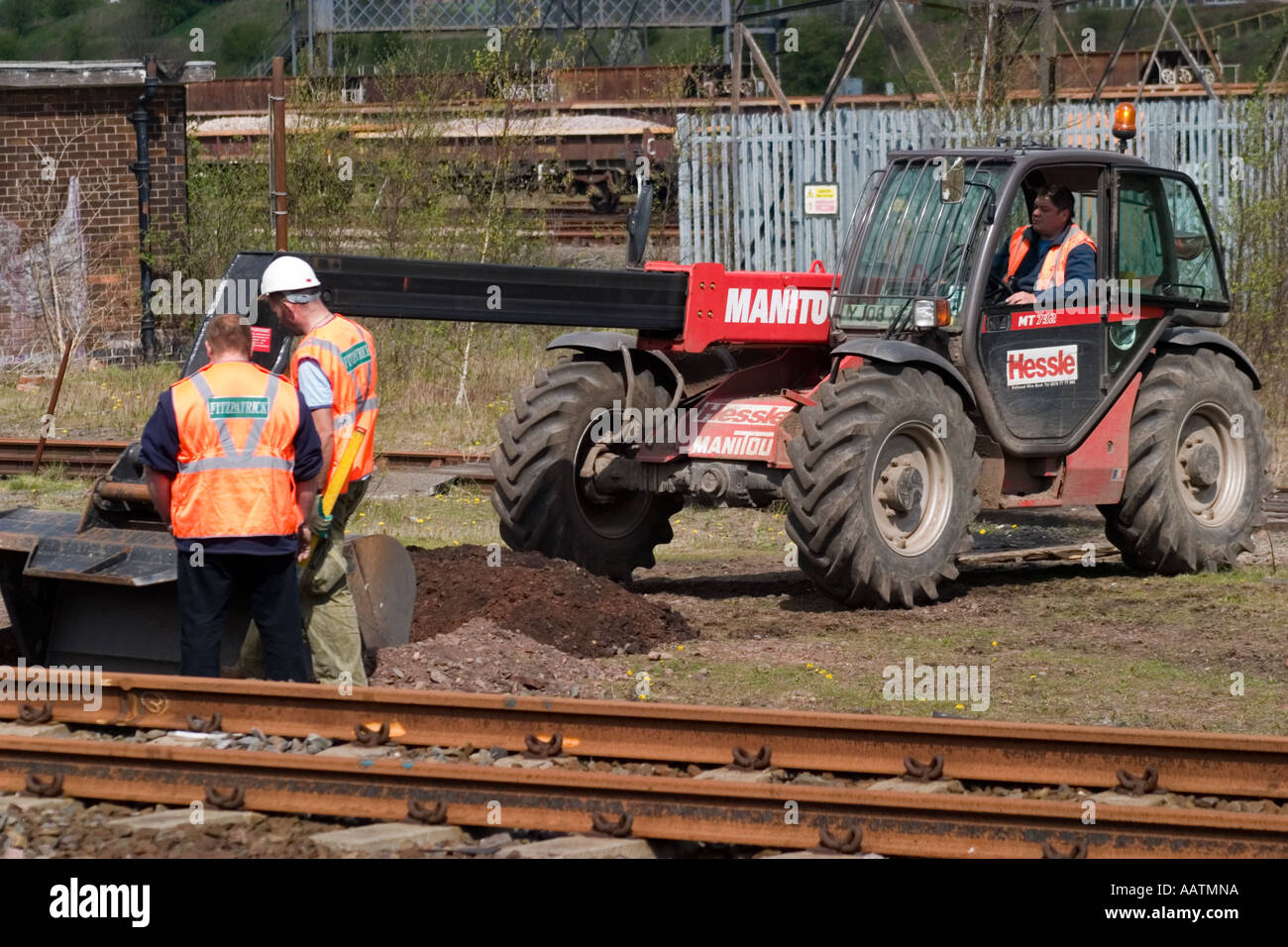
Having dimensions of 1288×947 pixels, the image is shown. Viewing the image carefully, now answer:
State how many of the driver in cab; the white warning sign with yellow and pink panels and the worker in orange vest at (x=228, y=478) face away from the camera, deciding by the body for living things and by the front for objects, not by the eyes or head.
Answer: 1

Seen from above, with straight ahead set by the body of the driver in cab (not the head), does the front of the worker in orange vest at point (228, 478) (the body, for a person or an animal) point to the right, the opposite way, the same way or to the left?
to the right

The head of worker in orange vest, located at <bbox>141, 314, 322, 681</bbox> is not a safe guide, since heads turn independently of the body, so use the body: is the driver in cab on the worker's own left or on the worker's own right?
on the worker's own right

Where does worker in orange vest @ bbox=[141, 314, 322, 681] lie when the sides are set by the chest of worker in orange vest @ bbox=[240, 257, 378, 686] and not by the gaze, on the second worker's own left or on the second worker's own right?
on the second worker's own left

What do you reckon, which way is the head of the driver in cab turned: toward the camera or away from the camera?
toward the camera

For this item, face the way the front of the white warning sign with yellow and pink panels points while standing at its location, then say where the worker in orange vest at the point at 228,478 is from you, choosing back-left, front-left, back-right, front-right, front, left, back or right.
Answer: front

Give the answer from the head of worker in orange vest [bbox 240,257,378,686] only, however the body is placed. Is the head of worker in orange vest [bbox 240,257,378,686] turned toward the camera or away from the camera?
away from the camera

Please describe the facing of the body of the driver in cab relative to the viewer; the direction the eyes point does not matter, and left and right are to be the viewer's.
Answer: facing the viewer and to the left of the viewer

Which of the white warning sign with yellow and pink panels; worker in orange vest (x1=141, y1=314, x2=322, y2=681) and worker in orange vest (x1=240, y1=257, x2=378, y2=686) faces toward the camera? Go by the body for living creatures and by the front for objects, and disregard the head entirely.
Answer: the white warning sign with yellow and pink panels

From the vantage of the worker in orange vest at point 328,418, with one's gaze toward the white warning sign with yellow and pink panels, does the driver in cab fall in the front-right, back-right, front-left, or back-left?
front-right

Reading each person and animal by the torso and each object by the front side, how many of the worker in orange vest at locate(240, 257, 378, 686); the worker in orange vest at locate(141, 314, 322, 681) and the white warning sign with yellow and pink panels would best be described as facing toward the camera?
1

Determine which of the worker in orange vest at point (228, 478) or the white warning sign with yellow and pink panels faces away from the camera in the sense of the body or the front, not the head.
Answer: the worker in orange vest

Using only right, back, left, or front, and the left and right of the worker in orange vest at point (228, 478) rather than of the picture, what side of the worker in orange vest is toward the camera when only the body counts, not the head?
back

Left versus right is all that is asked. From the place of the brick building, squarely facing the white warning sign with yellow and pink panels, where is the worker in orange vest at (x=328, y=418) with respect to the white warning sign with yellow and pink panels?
right

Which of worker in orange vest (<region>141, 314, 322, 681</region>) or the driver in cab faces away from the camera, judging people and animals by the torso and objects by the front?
the worker in orange vest

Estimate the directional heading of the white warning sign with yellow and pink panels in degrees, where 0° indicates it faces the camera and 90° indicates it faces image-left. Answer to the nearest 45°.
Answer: approximately 0°

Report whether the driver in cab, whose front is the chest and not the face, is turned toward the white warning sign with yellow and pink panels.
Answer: no

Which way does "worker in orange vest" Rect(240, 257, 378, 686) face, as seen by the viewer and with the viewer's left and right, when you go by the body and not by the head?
facing away from the viewer and to the left of the viewer
